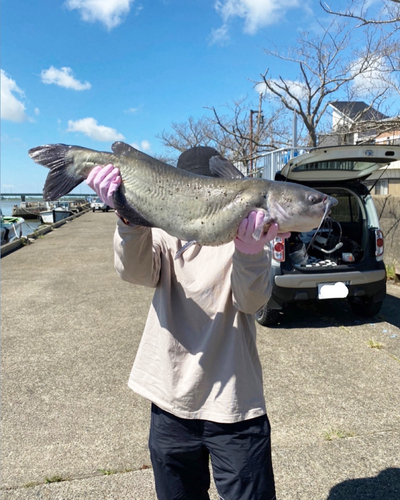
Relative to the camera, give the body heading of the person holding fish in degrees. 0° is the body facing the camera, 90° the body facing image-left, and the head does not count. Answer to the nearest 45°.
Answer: approximately 0°

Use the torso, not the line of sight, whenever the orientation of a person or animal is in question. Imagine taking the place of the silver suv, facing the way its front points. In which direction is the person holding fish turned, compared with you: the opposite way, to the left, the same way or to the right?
the opposite way

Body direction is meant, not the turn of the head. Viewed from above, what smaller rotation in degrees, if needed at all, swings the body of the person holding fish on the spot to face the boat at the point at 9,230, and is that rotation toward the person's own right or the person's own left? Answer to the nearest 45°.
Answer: approximately 135° to the person's own right

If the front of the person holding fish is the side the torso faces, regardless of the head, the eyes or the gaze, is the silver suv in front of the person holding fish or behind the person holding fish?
behind

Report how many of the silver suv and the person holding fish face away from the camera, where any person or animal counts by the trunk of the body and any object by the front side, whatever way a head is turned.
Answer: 1

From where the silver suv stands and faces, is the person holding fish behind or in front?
behind

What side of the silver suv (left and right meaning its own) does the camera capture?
back
